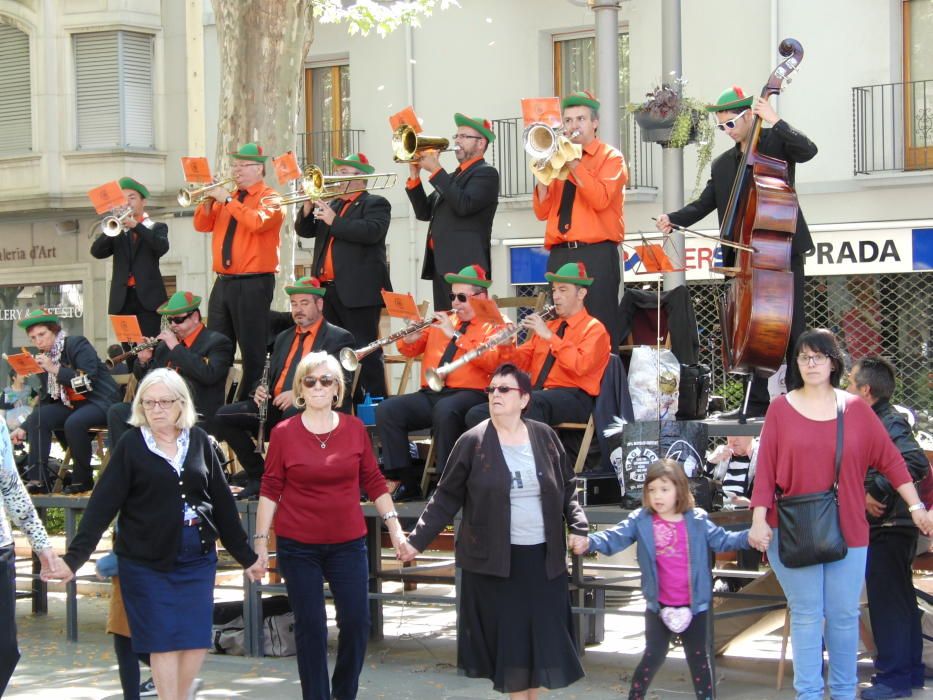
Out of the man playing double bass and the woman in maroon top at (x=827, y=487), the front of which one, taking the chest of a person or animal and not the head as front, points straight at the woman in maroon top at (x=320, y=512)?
the man playing double bass

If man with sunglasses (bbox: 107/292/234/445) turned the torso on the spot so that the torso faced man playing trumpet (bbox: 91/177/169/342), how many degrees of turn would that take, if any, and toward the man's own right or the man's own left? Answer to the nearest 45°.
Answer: approximately 135° to the man's own right

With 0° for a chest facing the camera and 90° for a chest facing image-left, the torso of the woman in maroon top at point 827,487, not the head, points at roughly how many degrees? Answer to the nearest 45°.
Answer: approximately 0°

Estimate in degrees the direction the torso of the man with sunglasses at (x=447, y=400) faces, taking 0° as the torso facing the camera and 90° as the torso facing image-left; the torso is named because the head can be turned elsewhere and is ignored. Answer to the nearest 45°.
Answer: approximately 45°

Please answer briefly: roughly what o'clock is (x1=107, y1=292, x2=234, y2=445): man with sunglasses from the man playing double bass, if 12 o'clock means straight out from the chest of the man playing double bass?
The man with sunglasses is roughly at 2 o'clock from the man playing double bass.

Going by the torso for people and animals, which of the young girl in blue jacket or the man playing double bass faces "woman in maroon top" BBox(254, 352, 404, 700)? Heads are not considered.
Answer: the man playing double bass

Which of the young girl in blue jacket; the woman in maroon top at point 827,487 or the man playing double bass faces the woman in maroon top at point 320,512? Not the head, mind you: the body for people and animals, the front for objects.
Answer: the man playing double bass

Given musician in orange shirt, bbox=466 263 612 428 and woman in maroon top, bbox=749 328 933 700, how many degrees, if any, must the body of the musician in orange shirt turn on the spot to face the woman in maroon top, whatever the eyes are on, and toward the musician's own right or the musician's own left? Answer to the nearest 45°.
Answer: approximately 90° to the musician's own left

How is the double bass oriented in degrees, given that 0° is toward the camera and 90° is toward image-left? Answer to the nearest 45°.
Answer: approximately 90°

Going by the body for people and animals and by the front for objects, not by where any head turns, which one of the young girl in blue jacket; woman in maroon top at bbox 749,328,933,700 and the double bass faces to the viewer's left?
the double bass

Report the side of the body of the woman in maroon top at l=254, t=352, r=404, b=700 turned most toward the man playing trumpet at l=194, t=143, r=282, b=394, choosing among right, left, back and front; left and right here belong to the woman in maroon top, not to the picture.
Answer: back

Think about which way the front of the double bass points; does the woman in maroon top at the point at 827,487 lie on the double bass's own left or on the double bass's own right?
on the double bass's own left
